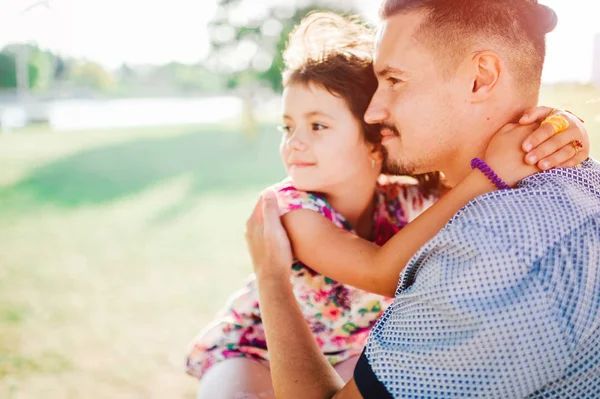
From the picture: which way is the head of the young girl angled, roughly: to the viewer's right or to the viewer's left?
to the viewer's left

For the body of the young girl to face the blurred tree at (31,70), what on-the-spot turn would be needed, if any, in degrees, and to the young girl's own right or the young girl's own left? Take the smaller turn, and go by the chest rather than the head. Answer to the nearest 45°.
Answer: approximately 90° to the young girl's own right

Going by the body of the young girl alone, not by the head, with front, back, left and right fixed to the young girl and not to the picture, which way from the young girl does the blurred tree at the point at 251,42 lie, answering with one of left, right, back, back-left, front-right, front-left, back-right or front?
back-right

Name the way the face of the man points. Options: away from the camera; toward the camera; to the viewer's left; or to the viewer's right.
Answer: to the viewer's left
